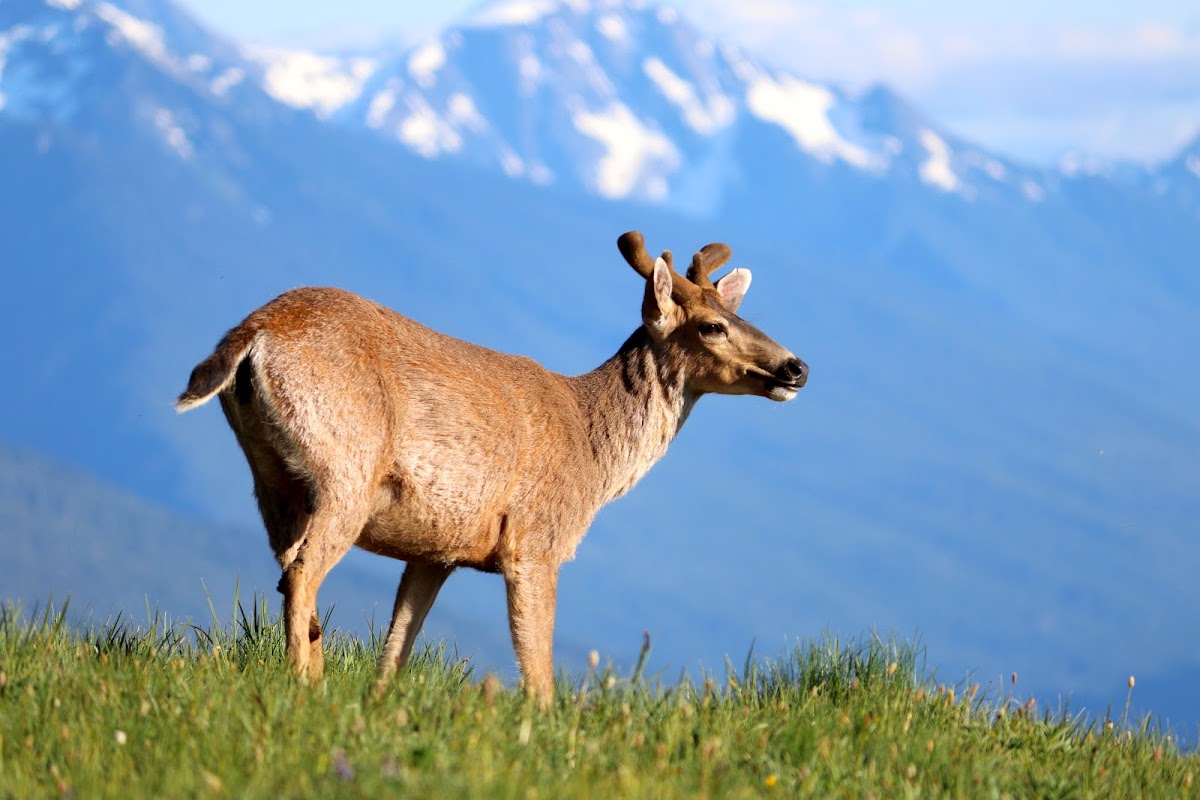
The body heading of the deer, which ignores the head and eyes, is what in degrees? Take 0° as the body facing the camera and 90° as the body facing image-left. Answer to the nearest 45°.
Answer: approximately 270°
